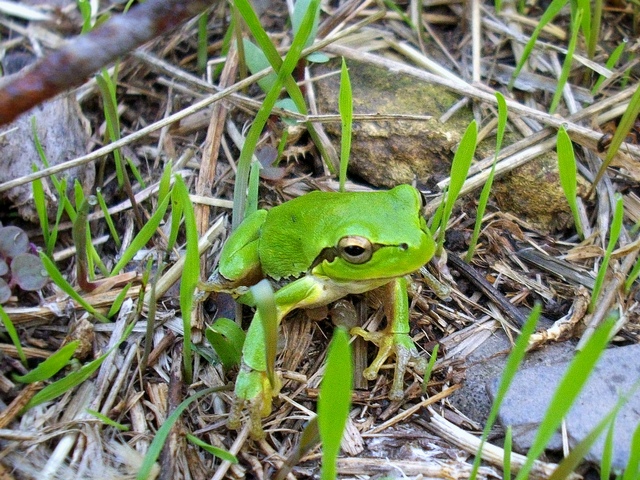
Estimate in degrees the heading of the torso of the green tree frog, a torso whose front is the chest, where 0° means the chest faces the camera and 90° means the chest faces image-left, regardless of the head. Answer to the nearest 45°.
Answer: approximately 315°

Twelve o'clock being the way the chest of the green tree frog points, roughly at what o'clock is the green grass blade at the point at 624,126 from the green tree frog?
The green grass blade is roughly at 10 o'clock from the green tree frog.

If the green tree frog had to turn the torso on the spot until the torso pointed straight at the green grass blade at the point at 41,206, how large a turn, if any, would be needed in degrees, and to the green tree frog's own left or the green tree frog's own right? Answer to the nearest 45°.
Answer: approximately 180°

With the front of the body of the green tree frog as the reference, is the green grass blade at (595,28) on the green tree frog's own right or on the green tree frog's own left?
on the green tree frog's own left

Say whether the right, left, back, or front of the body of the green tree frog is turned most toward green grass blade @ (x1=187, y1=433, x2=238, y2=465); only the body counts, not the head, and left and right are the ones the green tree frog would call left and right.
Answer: right

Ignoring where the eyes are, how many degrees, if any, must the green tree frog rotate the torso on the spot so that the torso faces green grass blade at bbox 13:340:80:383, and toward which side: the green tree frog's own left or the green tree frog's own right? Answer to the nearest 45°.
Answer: approximately 135° to the green tree frog's own right

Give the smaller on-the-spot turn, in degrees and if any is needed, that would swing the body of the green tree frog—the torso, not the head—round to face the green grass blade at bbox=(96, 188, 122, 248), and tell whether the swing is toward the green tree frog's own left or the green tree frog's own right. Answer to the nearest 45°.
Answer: approximately 180°
